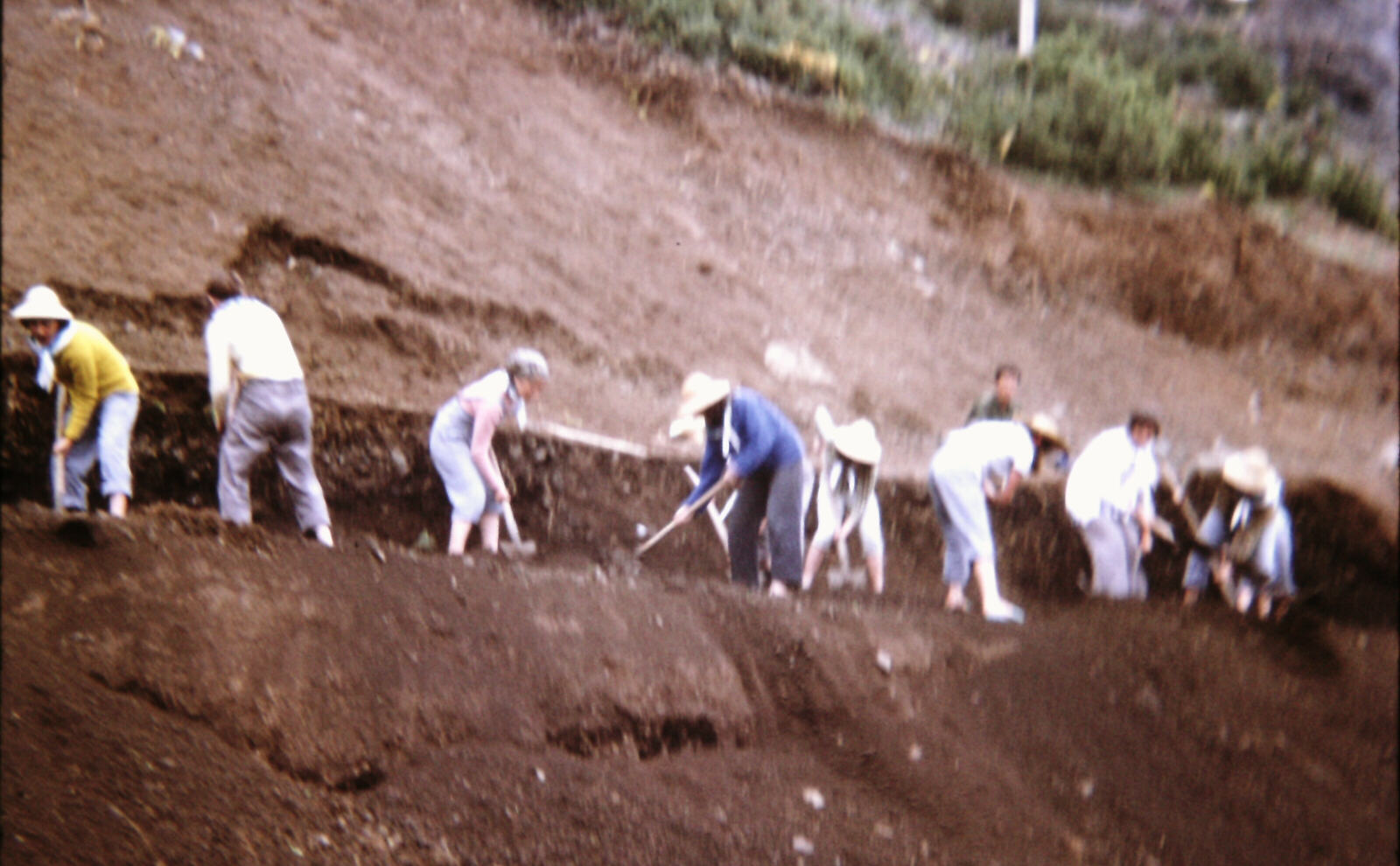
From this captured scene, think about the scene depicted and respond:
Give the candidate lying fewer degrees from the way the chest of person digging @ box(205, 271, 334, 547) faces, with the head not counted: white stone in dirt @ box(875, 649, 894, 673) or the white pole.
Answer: the white pole

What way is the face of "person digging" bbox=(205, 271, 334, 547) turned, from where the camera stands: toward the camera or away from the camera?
away from the camera

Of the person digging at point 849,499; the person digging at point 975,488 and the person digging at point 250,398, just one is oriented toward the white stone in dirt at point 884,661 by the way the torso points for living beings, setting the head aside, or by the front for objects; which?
the person digging at point 849,499

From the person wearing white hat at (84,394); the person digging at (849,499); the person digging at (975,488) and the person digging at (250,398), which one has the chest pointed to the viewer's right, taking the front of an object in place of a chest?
the person digging at (975,488)

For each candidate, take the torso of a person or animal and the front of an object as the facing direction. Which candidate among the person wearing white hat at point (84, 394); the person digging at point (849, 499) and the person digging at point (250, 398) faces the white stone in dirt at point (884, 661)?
the person digging at point (849, 499)

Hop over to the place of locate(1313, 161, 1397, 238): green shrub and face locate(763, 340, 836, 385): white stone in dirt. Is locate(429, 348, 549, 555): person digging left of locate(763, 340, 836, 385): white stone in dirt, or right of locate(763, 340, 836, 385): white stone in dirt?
left

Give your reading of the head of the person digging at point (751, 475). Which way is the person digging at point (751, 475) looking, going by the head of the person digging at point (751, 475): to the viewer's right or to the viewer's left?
to the viewer's left

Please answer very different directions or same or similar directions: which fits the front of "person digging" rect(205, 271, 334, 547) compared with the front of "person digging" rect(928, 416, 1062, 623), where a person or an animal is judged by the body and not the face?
very different directions

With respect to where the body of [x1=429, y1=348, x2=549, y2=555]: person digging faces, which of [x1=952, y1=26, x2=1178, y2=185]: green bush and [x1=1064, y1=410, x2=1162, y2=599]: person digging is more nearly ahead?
the person digging

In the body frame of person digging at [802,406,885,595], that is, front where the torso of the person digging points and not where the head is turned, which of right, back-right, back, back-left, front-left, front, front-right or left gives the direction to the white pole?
back
